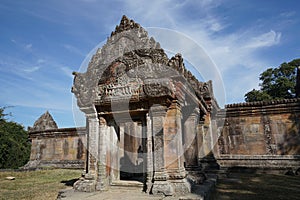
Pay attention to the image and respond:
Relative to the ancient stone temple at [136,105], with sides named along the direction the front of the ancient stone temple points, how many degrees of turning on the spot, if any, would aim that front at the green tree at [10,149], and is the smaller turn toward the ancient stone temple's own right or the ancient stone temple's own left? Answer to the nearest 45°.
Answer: approximately 90° to the ancient stone temple's own right

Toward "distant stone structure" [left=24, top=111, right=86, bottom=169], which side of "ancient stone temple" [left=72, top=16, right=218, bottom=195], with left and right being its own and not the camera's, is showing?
right

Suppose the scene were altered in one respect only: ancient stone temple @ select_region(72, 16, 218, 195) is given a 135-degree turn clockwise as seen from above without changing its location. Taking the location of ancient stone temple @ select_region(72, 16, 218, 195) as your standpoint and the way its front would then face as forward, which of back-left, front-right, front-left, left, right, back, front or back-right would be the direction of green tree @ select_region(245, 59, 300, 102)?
front-right

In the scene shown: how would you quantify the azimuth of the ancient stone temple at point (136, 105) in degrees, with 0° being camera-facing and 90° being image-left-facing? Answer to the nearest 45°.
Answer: approximately 45°

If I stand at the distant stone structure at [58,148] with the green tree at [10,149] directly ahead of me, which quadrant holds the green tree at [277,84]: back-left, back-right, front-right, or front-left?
back-right
